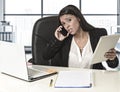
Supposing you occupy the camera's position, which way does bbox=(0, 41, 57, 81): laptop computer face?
facing away from the viewer and to the right of the viewer

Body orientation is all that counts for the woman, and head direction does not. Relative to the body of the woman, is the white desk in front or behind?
in front

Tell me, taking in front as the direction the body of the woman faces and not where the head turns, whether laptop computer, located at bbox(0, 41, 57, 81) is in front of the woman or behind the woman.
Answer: in front

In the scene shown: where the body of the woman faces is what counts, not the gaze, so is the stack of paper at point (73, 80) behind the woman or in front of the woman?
in front

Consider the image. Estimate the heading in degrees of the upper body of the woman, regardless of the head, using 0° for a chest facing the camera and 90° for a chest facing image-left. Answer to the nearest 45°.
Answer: approximately 0°

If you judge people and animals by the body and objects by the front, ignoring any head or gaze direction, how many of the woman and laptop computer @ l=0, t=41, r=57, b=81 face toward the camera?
1

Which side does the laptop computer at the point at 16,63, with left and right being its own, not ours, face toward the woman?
front
